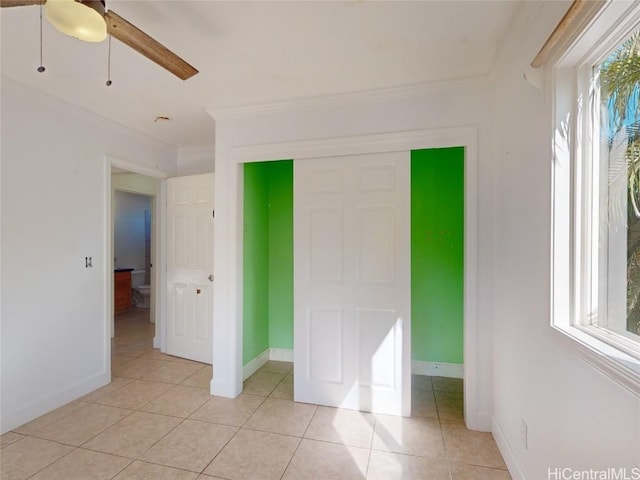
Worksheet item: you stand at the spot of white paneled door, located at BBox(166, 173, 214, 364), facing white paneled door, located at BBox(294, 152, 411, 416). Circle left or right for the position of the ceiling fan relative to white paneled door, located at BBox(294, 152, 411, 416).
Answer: right

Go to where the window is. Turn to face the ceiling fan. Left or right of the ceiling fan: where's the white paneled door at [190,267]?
right

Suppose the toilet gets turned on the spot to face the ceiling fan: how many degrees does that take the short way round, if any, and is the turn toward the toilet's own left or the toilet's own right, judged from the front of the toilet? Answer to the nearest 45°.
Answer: approximately 45° to the toilet's own right

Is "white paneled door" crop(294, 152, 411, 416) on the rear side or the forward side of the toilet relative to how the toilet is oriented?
on the forward side

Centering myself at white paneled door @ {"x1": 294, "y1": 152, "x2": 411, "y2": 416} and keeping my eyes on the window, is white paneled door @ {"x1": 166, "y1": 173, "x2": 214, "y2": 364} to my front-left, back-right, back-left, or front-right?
back-right

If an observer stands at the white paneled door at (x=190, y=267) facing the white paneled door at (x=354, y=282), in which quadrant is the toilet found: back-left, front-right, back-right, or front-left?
back-left

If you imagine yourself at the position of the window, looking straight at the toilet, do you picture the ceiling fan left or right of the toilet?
left

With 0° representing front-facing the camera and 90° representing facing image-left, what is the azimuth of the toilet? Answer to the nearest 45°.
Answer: approximately 315°

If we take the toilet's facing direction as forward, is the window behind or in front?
in front
